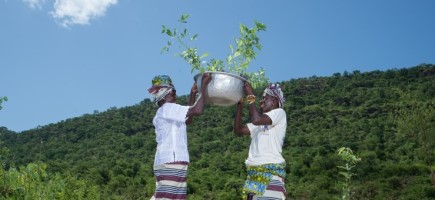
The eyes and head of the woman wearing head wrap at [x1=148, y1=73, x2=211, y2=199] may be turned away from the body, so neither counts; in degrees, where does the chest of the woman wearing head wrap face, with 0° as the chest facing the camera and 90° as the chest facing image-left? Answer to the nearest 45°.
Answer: approximately 270°

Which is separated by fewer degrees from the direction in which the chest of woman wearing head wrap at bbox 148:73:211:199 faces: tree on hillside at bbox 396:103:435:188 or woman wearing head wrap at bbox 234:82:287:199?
the woman wearing head wrap

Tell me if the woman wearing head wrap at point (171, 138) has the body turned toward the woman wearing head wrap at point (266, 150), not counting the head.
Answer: yes

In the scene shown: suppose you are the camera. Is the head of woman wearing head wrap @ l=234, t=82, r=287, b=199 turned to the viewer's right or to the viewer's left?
to the viewer's left

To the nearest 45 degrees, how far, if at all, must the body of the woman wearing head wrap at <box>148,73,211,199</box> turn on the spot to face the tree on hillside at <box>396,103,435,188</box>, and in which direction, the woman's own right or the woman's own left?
approximately 45° to the woman's own left
